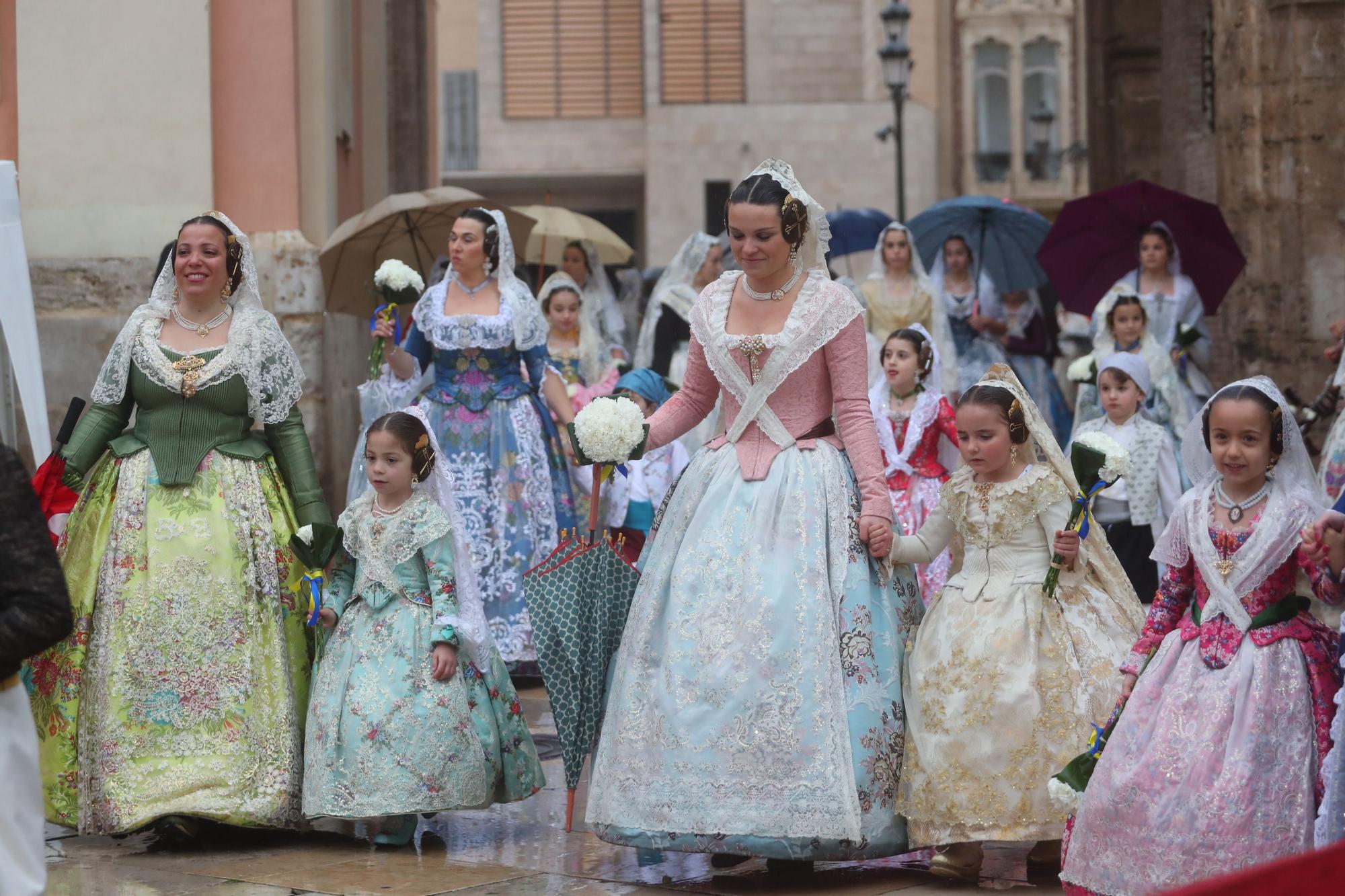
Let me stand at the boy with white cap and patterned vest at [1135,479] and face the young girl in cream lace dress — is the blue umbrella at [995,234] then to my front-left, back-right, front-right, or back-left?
back-right

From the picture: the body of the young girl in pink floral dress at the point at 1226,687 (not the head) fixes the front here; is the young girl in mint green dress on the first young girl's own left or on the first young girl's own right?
on the first young girl's own right

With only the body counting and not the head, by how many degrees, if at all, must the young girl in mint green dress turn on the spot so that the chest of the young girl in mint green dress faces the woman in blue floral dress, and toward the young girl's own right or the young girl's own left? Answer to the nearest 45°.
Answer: approximately 135° to the young girl's own right

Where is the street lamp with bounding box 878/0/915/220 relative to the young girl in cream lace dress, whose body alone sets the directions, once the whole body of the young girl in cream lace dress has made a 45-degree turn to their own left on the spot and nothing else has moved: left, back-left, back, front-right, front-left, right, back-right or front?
back

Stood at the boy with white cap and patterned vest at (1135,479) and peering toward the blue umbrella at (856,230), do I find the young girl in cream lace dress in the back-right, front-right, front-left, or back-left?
back-left

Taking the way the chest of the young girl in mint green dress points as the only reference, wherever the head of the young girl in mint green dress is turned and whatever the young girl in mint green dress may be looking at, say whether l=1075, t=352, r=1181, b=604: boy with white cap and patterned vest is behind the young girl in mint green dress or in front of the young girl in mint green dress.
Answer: behind

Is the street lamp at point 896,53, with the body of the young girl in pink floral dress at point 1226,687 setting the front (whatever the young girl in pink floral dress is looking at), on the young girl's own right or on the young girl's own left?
on the young girl's own right

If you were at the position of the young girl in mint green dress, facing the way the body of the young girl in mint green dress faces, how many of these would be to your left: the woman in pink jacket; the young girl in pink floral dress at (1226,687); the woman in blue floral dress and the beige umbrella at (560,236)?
2

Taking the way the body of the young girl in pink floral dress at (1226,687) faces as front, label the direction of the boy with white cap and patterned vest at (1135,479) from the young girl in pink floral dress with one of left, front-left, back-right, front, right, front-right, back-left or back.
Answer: back-right

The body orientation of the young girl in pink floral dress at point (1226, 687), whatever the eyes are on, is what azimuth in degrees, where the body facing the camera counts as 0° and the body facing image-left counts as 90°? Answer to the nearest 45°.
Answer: approximately 45°
